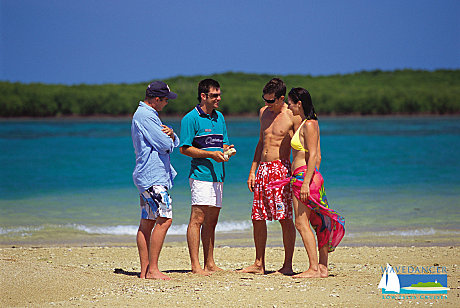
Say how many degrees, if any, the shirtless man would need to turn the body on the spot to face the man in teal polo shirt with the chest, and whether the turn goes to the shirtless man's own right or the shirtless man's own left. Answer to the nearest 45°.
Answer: approximately 45° to the shirtless man's own right

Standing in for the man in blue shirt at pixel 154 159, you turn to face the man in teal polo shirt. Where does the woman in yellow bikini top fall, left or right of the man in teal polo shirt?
right

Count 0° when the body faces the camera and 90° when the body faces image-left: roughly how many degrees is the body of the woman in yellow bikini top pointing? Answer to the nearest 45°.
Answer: approximately 90°

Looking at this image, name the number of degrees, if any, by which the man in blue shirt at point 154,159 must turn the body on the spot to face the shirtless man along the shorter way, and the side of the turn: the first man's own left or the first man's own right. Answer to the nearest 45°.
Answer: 0° — they already face them

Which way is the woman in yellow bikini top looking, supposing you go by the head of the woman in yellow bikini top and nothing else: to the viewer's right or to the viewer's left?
to the viewer's left

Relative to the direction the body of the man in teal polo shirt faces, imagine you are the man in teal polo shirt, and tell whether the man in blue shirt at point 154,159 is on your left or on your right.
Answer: on your right

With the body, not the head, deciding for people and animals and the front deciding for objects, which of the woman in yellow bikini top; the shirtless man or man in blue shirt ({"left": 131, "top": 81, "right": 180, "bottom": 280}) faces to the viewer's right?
the man in blue shirt

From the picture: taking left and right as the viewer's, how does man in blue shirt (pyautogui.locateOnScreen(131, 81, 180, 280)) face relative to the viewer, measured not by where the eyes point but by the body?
facing to the right of the viewer

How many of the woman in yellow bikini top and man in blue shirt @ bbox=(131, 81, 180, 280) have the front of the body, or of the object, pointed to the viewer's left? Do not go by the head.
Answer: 1

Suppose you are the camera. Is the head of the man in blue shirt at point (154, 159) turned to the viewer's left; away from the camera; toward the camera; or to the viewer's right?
to the viewer's right
